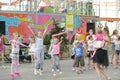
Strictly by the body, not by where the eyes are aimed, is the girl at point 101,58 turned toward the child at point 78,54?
no
